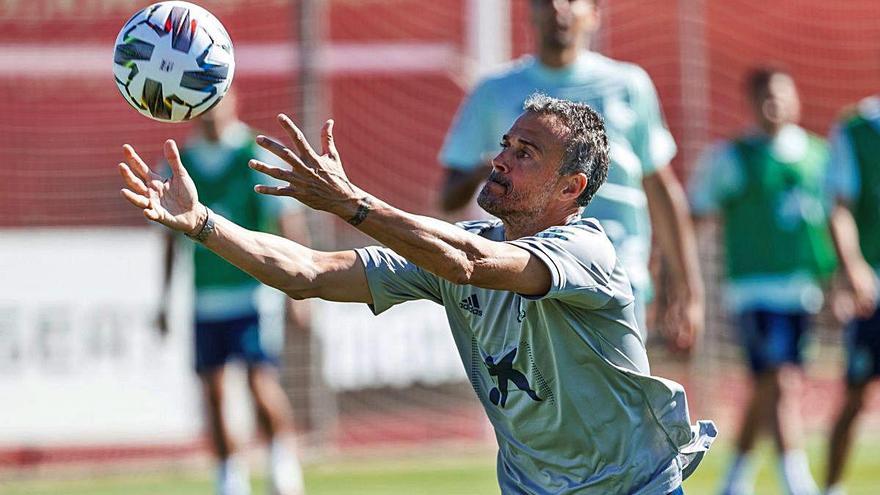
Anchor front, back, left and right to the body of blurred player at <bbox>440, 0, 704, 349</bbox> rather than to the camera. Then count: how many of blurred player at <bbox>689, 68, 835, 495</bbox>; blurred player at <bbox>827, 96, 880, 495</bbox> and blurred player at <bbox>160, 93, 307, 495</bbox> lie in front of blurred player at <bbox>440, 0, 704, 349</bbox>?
0

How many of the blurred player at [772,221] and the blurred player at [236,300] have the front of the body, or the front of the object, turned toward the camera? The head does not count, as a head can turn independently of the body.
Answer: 2

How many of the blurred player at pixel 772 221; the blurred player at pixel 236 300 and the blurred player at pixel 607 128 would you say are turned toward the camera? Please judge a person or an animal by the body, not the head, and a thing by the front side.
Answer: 3

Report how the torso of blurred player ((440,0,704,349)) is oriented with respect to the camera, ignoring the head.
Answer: toward the camera

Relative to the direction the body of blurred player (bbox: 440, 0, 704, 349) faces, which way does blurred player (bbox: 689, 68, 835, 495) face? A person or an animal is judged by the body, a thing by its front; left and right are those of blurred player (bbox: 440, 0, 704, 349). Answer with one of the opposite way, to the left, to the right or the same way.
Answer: the same way

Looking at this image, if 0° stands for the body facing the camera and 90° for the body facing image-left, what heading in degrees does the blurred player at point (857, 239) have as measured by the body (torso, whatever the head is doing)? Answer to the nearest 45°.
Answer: approximately 315°

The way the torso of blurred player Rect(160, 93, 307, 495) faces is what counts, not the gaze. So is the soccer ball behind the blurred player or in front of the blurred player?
in front

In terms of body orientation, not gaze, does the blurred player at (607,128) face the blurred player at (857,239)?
no

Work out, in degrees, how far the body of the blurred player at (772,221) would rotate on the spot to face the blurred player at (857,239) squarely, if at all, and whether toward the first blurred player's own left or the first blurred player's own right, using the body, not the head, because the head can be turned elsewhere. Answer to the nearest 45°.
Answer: approximately 45° to the first blurred player's own left

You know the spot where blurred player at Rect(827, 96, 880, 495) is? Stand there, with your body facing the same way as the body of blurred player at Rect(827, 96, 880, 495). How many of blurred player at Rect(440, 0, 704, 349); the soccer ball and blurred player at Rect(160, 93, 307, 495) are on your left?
0

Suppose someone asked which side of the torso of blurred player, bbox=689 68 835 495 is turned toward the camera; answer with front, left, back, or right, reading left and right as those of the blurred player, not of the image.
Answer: front

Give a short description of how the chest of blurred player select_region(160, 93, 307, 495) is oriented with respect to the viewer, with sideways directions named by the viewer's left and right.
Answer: facing the viewer

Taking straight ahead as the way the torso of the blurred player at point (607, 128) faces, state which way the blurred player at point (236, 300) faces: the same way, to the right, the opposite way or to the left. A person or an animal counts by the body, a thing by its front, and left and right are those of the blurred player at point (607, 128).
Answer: the same way

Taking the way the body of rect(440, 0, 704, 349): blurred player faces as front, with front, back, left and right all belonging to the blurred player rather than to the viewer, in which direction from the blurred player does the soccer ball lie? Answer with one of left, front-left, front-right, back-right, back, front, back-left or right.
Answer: front-right

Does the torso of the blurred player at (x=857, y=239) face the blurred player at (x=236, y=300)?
no

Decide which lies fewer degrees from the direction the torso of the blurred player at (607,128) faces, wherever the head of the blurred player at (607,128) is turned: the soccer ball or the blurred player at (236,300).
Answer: the soccer ball
